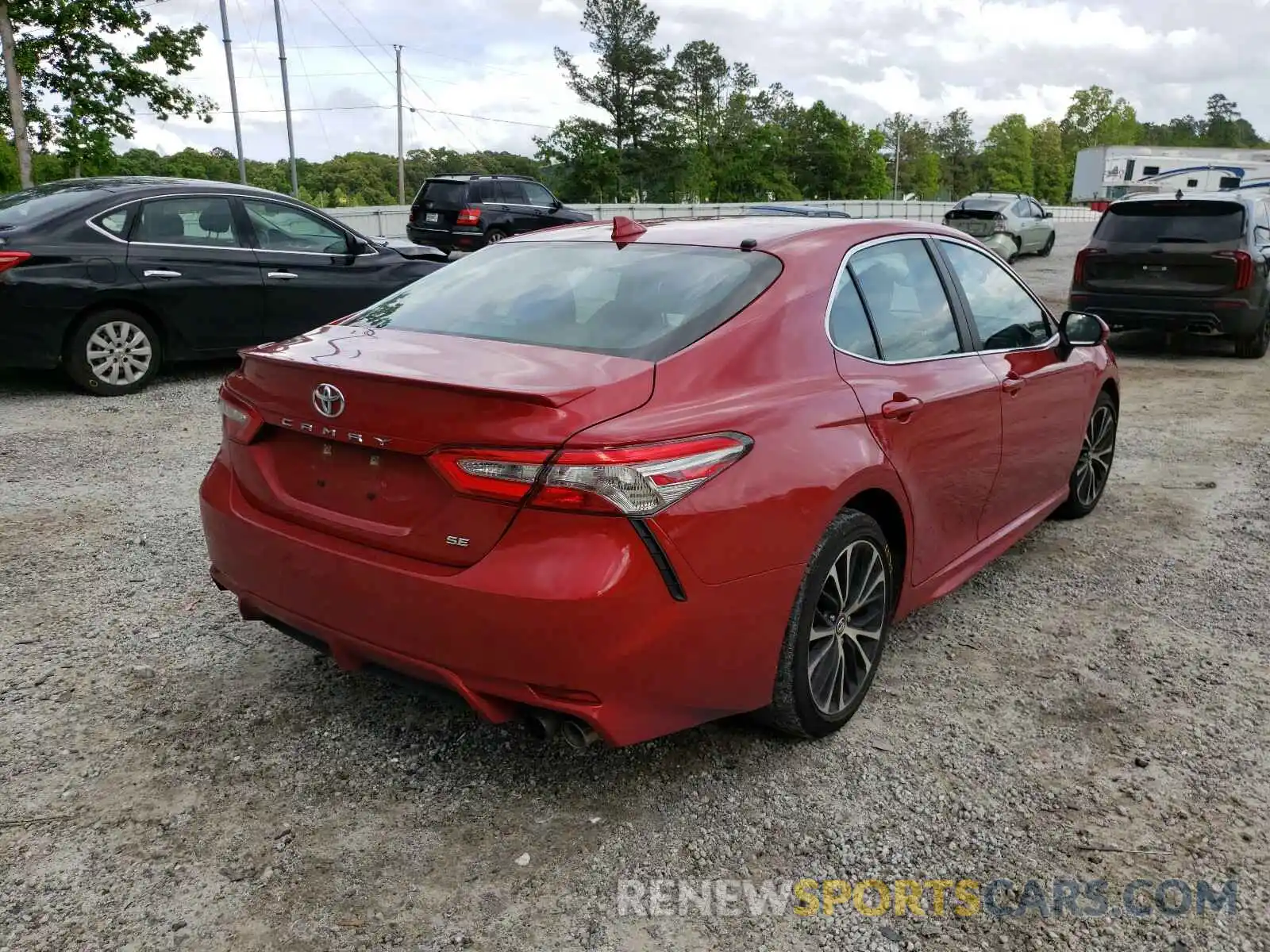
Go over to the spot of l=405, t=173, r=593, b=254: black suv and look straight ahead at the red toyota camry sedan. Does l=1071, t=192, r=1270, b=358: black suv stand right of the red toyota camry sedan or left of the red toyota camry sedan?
left

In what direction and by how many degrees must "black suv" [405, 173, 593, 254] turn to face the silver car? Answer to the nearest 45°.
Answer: approximately 45° to its right

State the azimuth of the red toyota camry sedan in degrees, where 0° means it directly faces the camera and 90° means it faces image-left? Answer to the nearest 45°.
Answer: approximately 225°

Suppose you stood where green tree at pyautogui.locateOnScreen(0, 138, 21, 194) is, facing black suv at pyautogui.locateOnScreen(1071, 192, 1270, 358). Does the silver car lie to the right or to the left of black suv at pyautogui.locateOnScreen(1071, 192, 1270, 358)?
left

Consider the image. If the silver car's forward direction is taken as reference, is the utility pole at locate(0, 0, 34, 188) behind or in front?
behind

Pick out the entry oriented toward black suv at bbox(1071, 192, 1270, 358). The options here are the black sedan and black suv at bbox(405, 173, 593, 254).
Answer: the black sedan

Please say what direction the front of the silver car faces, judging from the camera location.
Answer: facing away from the viewer and to the right of the viewer

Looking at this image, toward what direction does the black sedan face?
to the viewer's right

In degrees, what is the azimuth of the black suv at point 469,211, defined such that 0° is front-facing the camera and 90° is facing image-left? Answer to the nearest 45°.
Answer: approximately 225°
